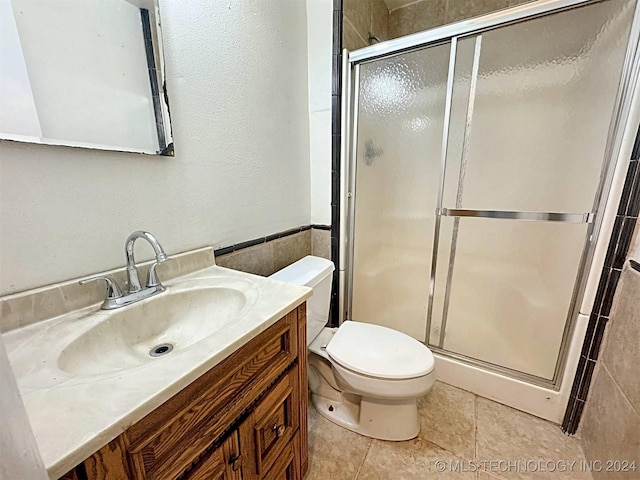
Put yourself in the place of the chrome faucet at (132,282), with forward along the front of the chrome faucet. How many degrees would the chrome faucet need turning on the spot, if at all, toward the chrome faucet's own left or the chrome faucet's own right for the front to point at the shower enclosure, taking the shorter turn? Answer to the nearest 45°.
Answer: approximately 45° to the chrome faucet's own left

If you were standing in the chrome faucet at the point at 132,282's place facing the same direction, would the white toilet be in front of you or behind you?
in front

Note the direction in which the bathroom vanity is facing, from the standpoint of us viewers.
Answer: facing the viewer and to the right of the viewer

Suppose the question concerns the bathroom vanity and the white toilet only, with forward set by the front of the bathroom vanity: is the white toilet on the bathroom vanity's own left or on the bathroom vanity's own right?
on the bathroom vanity's own left
